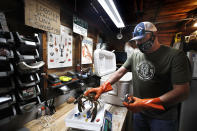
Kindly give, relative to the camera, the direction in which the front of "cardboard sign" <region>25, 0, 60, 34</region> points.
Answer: facing the viewer and to the right of the viewer

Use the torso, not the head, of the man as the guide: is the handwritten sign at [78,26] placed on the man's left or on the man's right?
on the man's right

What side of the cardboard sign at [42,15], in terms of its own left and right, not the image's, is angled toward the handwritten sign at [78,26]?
left
